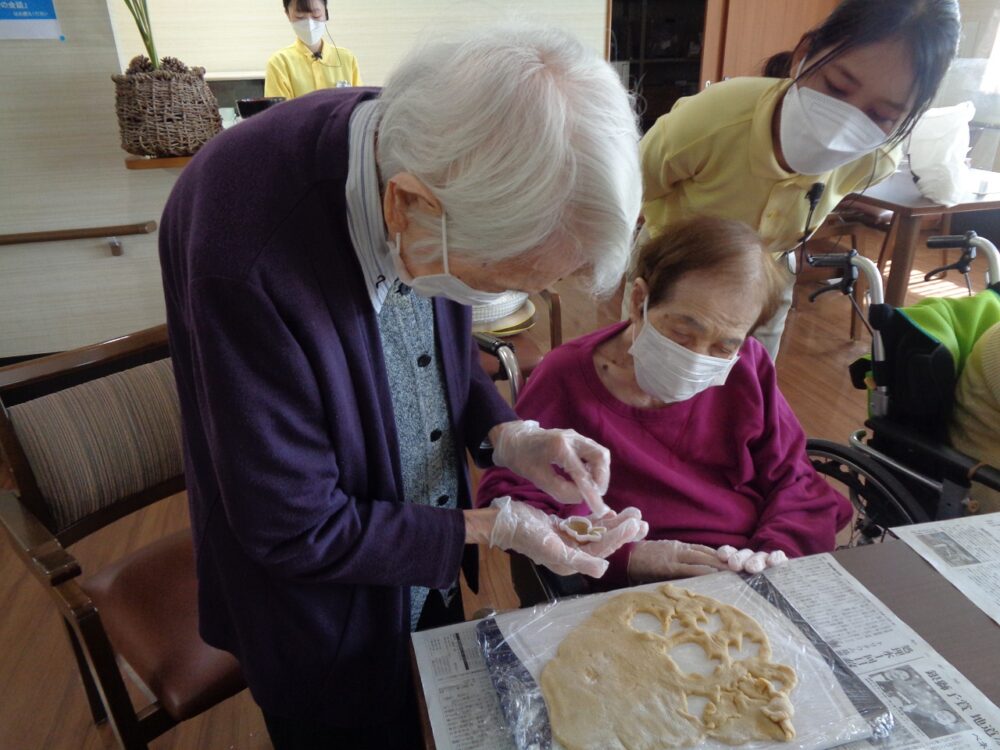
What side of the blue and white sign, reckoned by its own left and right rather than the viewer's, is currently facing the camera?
front

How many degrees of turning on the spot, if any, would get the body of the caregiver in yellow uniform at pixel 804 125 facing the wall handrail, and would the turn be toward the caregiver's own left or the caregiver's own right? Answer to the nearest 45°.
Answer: approximately 90° to the caregiver's own right

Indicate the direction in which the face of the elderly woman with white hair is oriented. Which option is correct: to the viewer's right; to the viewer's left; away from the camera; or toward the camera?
to the viewer's right

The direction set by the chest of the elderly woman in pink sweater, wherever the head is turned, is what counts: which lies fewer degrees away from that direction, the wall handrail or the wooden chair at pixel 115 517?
the wooden chair

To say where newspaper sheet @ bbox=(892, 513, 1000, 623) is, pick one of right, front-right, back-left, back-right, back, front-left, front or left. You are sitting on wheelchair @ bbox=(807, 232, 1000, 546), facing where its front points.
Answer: front-right

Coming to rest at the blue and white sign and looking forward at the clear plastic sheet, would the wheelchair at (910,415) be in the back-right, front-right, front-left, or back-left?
front-left

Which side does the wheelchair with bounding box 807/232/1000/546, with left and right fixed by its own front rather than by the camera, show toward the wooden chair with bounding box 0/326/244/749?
right

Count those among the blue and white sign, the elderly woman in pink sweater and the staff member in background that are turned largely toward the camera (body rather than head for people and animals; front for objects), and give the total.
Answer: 3

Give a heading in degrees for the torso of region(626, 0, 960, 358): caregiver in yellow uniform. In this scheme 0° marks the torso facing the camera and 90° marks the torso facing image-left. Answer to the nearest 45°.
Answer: approximately 0°

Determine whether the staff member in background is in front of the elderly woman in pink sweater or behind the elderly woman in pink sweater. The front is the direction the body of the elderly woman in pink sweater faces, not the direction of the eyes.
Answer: behind

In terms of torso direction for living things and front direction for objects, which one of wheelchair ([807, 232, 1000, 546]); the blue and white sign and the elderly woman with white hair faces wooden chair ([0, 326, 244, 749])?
the blue and white sign

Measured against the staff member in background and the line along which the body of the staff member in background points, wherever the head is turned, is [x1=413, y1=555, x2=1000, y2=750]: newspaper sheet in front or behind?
in front

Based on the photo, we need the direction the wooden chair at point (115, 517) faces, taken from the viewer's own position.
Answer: facing the viewer and to the right of the viewer
